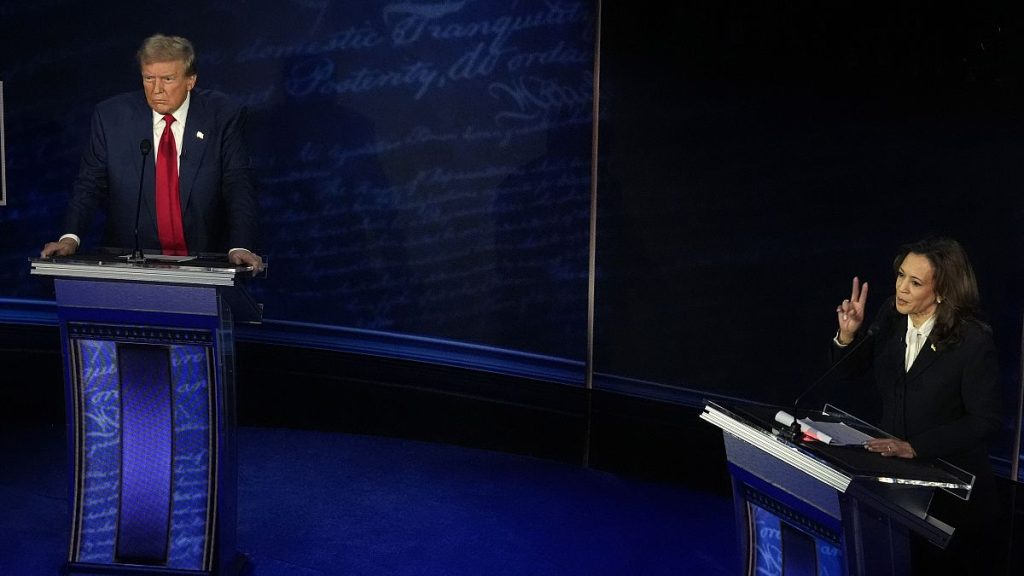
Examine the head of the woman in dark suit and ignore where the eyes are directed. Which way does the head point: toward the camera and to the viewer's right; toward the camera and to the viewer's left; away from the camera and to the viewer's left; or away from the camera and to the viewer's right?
toward the camera and to the viewer's left

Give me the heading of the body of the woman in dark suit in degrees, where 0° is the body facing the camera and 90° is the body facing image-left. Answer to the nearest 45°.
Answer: approximately 45°

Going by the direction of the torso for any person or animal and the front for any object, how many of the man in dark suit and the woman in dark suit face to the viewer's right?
0

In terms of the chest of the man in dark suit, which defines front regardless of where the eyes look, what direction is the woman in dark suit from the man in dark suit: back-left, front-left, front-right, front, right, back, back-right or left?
front-left

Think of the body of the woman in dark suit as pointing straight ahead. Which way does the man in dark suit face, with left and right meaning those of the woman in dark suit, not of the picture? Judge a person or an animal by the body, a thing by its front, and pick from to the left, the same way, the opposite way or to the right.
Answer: to the left

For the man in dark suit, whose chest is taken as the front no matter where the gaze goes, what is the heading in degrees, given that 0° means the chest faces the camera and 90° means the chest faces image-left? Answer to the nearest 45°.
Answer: approximately 0°

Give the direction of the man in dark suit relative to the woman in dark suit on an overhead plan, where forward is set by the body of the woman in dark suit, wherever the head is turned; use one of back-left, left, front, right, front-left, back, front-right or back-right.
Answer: front-right
